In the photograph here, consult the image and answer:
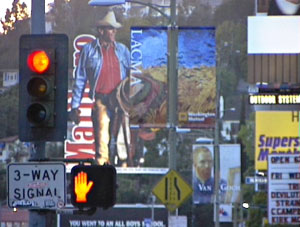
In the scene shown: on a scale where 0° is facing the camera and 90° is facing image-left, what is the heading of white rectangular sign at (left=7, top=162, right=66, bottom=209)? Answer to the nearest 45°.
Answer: approximately 0°

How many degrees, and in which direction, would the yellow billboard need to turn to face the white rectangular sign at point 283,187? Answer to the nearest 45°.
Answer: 0° — it already faces it

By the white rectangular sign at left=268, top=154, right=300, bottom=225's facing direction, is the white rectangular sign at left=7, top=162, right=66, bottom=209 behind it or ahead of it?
ahead
